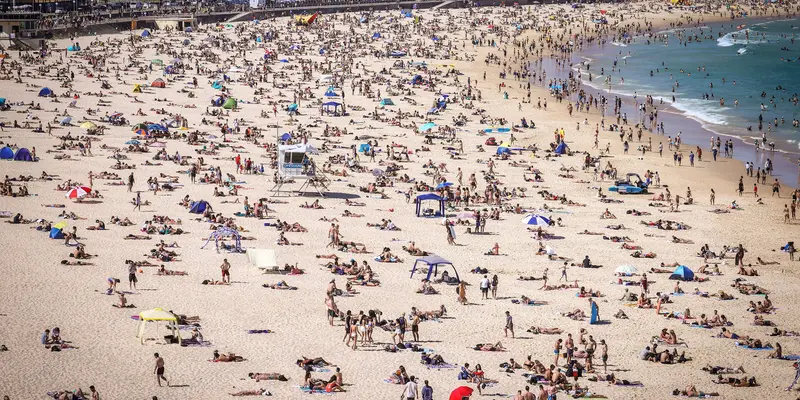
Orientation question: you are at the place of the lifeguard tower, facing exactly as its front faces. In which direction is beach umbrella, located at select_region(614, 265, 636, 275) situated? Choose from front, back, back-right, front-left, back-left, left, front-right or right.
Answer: front-right

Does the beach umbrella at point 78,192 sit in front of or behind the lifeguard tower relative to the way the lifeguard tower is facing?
behind

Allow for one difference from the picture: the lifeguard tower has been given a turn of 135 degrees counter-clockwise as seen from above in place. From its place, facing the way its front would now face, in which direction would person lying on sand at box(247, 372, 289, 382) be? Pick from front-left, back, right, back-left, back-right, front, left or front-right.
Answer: back-left

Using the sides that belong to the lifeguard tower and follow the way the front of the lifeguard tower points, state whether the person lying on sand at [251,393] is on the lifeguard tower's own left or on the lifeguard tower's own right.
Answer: on the lifeguard tower's own right

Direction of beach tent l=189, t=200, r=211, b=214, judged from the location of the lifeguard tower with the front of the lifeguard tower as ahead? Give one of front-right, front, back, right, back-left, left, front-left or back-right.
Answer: back-right

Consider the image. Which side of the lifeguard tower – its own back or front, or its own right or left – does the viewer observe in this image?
right

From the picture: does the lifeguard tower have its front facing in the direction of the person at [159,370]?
no

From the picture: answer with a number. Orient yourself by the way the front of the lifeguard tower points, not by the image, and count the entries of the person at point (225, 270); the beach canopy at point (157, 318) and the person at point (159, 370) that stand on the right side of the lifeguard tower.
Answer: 3

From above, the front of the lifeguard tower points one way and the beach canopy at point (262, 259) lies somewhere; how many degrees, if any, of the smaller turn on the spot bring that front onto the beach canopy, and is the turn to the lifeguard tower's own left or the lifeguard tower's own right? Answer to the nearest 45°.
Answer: approximately 90° to the lifeguard tower's own right

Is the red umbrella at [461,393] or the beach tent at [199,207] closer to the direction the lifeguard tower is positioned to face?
the red umbrella

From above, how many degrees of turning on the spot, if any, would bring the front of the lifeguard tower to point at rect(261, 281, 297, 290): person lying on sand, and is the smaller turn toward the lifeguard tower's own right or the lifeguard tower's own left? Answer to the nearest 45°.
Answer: approximately 90° to the lifeguard tower's own right

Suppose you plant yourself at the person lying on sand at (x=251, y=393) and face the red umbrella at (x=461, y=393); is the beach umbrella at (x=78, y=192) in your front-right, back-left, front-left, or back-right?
back-left

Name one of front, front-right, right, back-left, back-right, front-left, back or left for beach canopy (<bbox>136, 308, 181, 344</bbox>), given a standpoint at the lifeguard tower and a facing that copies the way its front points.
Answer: right

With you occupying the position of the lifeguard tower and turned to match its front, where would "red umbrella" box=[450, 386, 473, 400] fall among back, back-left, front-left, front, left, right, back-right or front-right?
right

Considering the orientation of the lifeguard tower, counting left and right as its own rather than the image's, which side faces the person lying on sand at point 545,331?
right

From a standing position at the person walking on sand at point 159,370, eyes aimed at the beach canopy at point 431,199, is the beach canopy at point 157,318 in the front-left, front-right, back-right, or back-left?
front-left

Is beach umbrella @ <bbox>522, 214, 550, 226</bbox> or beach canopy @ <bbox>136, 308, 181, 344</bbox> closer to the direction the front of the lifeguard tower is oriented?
the beach umbrella

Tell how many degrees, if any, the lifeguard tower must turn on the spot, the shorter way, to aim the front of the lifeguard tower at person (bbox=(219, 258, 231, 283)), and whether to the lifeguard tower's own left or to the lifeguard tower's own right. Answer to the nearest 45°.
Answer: approximately 90° to the lifeguard tower's own right
